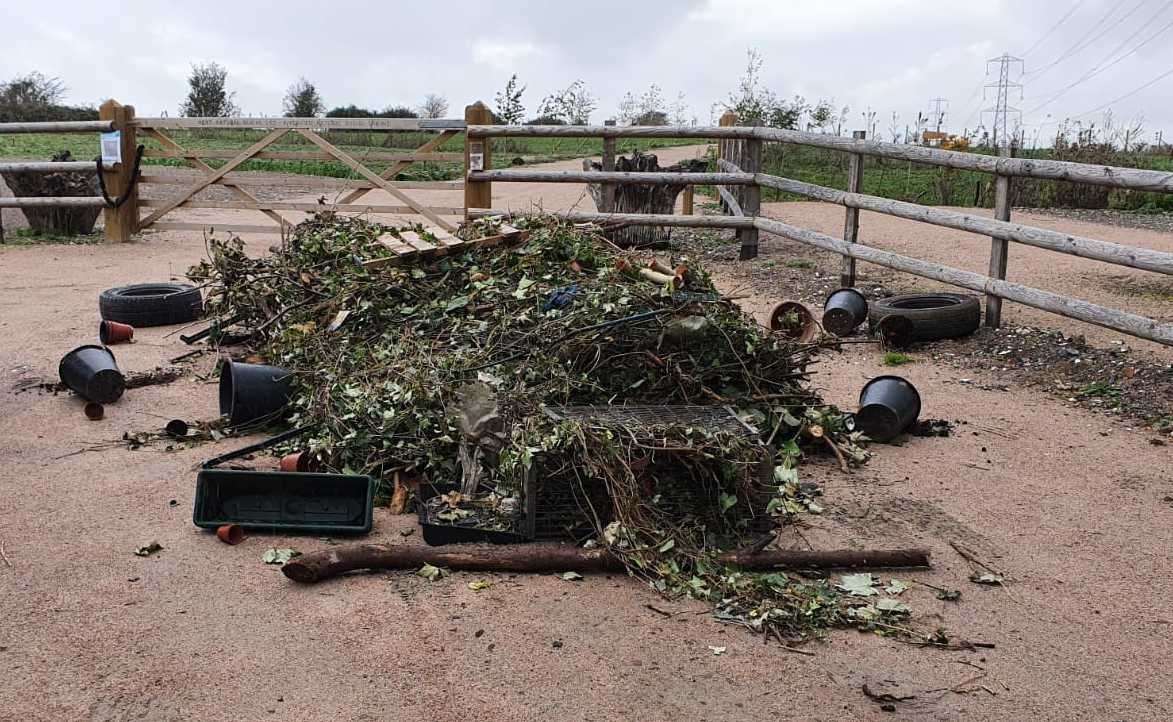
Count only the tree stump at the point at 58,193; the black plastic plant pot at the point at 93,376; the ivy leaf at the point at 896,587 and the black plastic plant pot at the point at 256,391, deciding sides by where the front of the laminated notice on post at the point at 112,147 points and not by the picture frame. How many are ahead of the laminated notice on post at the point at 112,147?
3

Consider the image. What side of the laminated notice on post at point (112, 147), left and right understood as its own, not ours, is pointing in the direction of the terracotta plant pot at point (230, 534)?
front

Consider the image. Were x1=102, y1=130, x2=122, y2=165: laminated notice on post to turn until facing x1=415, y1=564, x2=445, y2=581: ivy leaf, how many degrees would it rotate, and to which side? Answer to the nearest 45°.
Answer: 0° — it already faces it

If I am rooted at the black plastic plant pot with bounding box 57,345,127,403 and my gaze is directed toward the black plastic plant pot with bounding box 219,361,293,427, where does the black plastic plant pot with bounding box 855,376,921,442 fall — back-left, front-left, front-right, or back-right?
front-left

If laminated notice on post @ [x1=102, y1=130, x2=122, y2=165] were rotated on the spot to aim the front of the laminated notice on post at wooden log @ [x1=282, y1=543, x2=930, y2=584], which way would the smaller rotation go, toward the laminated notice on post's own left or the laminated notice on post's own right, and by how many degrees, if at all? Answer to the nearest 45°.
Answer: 0° — it already faces it

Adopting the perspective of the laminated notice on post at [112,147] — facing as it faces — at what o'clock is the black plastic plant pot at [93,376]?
The black plastic plant pot is roughly at 12 o'clock from the laminated notice on post.

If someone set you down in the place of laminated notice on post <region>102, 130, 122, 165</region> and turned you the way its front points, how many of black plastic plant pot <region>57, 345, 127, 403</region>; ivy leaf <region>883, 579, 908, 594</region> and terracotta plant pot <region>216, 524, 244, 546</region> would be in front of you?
3

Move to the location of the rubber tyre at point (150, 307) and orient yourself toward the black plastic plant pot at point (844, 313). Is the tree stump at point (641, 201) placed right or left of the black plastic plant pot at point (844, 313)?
left

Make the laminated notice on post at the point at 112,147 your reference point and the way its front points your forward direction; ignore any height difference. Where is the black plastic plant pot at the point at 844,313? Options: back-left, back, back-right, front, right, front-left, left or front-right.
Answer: front-left

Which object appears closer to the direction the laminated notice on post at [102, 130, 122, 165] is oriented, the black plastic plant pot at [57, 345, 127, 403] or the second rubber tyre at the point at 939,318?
the black plastic plant pot

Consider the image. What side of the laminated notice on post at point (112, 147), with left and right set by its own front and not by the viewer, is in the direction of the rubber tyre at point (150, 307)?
front

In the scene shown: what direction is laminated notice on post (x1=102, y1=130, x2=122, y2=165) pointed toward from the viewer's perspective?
toward the camera

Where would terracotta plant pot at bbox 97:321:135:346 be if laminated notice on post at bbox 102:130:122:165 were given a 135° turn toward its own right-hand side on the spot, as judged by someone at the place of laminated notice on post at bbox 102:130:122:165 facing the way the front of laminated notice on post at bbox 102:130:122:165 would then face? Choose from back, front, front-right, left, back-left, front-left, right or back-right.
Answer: back-left

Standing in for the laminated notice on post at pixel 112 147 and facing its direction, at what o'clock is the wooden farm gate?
The wooden farm gate is roughly at 10 o'clock from the laminated notice on post.

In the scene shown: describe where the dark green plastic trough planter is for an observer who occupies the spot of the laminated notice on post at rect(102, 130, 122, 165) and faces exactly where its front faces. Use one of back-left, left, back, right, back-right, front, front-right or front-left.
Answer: front
